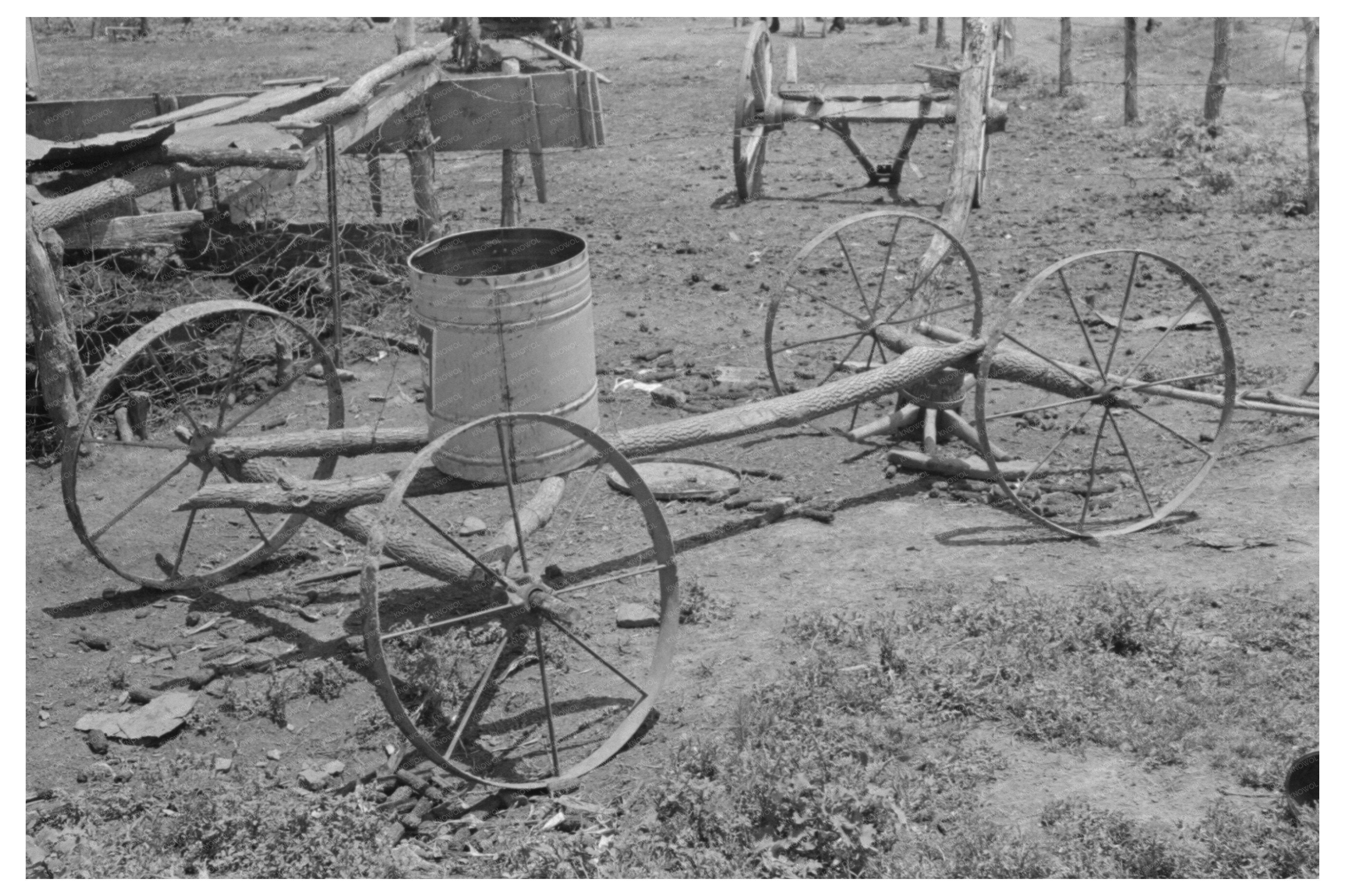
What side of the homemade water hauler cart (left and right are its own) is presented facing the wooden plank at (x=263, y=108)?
left

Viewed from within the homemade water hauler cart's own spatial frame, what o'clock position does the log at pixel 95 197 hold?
The log is roughly at 8 o'clock from the homemade water hauler cart.

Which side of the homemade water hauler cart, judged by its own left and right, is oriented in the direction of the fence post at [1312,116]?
front

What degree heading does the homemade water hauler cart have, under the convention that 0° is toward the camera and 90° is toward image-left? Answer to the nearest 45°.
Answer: approximately 225°
